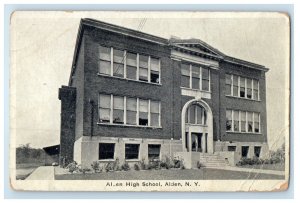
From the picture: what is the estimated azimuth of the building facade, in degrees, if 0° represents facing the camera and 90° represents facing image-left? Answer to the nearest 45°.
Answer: approximately 315°
